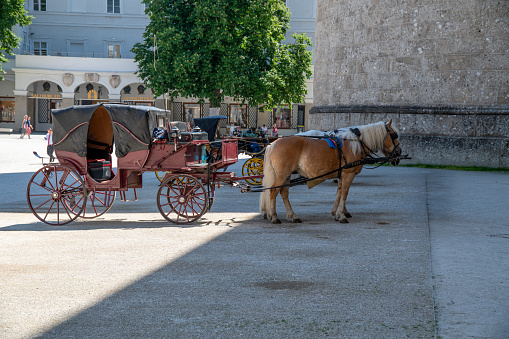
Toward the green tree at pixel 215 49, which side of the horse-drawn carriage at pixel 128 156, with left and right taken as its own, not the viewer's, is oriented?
left

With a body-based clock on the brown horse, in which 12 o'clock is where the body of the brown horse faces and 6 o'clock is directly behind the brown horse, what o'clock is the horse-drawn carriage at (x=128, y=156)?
The horse-drawn carriage is roughly at 6 o'clock from the brown horse.

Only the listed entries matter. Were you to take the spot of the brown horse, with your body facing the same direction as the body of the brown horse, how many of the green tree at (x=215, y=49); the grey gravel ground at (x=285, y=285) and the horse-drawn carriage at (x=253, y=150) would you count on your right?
1

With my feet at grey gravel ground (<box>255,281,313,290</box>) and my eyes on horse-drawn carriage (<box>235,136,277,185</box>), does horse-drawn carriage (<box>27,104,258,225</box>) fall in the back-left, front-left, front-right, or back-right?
front-left

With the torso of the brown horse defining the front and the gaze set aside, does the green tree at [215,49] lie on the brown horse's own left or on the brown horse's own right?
on the brown horse's own left

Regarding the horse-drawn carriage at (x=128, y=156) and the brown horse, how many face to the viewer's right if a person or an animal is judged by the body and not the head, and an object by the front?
2

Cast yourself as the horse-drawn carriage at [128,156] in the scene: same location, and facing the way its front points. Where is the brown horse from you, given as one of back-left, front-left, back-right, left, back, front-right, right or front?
front

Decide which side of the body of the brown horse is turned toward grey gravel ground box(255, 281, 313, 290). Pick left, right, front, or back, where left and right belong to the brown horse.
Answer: right

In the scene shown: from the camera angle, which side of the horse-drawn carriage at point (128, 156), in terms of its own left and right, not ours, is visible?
right

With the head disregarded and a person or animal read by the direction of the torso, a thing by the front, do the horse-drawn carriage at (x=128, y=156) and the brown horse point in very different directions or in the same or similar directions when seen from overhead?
same or similar directions

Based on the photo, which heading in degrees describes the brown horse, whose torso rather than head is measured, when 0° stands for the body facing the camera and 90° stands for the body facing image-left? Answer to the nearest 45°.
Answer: approximately 270°
